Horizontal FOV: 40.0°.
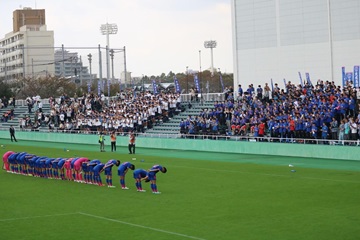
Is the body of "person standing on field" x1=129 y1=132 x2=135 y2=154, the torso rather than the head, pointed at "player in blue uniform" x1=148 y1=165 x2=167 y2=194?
yes

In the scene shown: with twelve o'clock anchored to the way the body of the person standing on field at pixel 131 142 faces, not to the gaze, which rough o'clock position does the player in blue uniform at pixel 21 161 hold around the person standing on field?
The player in blue uniform is roughly at 1 o'clock from the person standing on field.

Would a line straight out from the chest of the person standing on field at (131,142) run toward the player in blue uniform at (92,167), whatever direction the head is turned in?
yes

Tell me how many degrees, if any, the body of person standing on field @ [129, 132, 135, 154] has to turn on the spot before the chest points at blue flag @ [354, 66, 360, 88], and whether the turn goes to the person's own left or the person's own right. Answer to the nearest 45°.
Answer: approximately 90° to the person's own left

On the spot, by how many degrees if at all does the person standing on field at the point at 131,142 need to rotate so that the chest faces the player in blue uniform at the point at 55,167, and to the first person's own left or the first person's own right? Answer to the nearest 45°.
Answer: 0° — they already face them

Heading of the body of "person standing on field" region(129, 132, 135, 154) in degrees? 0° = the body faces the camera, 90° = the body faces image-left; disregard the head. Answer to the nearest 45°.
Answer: approximately 0°

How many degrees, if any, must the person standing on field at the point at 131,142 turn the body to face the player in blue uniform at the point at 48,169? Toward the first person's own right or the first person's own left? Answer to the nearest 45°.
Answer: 0° — they already face them
